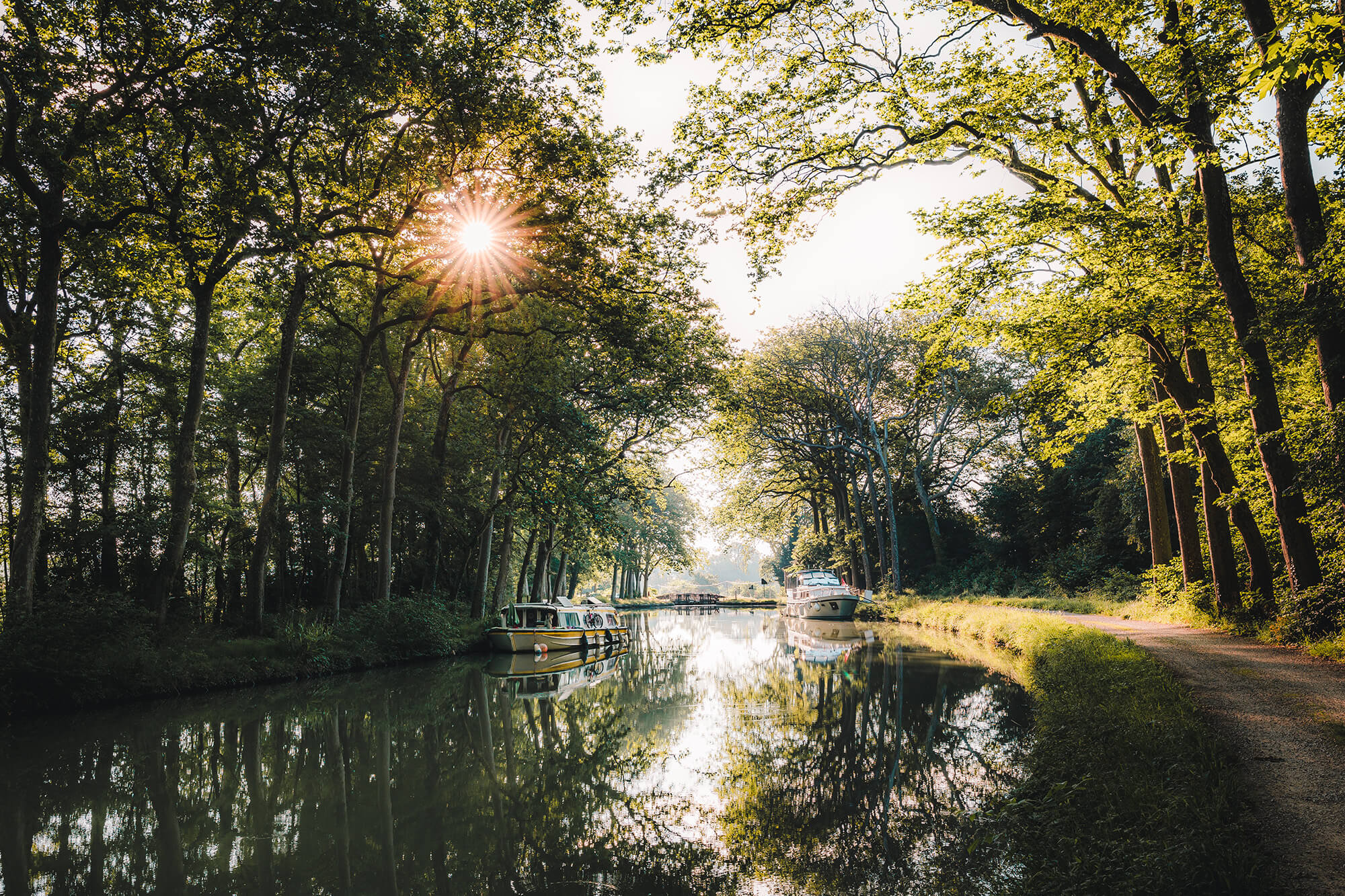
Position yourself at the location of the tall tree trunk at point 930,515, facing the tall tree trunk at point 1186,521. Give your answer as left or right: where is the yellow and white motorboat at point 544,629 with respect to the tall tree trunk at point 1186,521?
right

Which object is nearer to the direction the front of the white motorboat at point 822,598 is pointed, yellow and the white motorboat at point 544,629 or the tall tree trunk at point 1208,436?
the tall tree trunk

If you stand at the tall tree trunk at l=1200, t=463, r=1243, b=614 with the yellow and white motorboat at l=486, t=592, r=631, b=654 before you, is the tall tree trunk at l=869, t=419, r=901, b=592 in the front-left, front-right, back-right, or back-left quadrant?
front-right

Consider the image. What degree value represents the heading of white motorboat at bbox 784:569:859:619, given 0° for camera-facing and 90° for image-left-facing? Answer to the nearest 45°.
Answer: approximately 315°

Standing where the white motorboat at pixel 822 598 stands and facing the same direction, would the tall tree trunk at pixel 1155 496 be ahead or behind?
ahead

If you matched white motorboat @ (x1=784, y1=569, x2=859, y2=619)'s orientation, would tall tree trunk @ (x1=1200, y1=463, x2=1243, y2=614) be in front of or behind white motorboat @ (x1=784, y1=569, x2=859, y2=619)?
in front

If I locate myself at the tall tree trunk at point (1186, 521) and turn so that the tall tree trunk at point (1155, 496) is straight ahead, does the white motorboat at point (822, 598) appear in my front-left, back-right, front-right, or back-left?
front-left
